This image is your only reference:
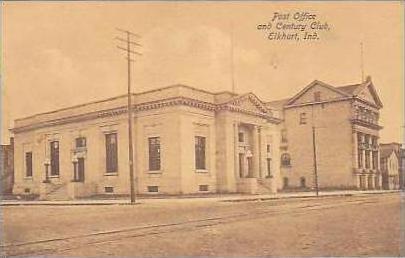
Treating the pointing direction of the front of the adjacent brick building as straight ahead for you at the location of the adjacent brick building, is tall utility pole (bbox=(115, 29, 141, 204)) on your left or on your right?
on your right

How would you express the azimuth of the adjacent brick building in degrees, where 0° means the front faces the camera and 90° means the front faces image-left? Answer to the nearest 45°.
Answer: approximately 315°
